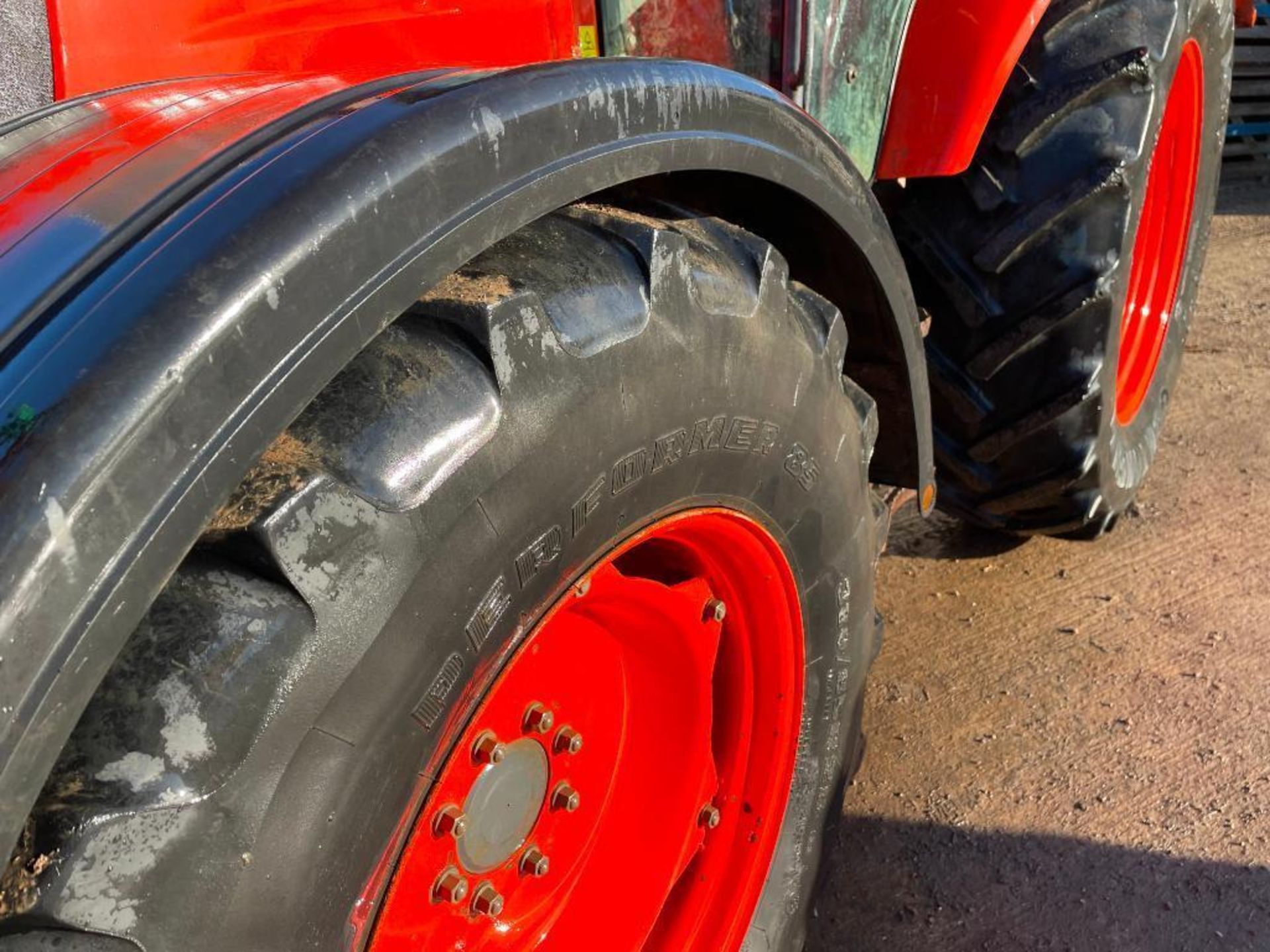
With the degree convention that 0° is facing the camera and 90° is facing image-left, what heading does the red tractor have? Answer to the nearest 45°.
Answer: approximately 45°
